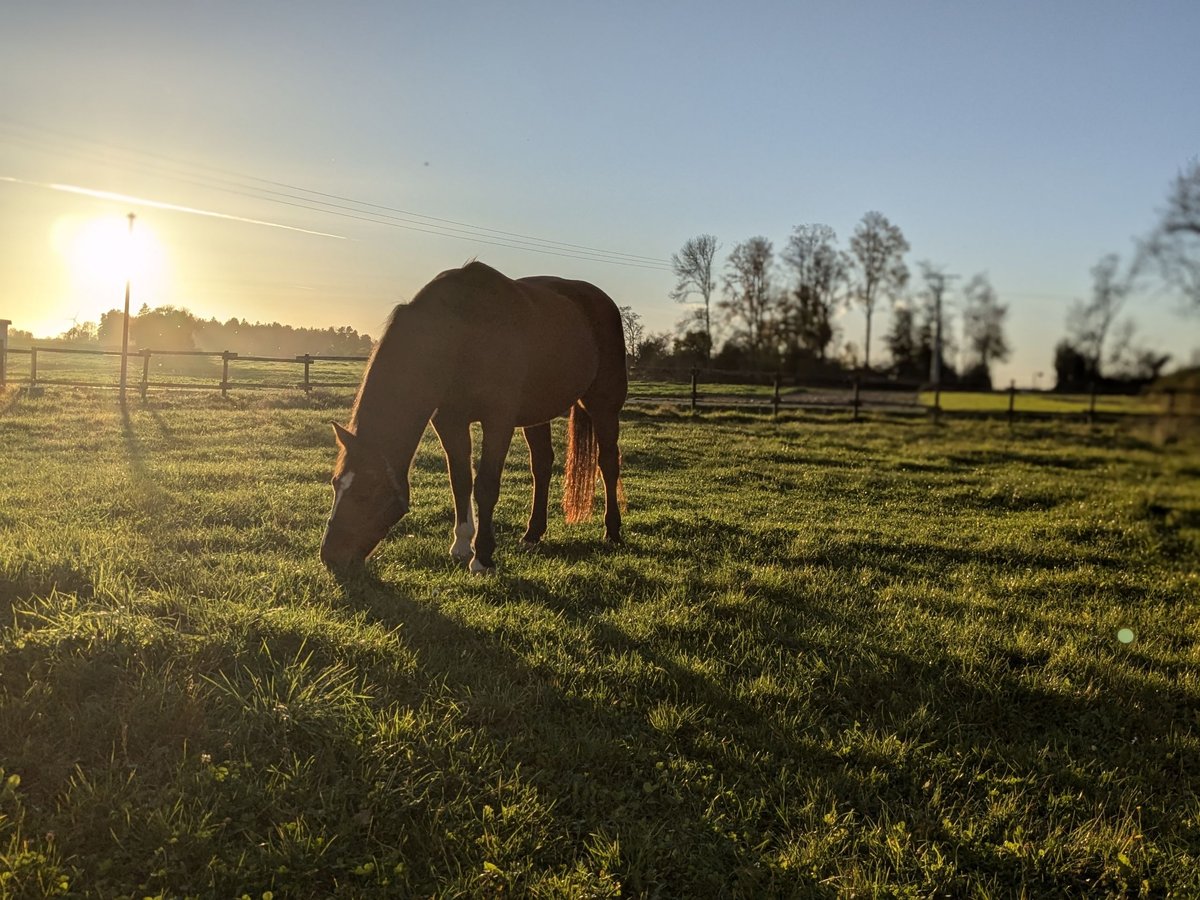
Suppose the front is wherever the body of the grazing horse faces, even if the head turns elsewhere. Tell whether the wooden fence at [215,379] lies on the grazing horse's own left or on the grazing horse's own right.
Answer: on the grazing horse's own right

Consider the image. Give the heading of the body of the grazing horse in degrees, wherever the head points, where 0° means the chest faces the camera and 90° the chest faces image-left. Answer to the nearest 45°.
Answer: approximately 45°
